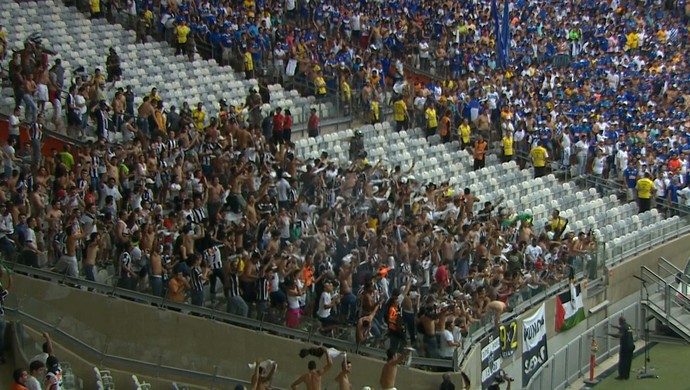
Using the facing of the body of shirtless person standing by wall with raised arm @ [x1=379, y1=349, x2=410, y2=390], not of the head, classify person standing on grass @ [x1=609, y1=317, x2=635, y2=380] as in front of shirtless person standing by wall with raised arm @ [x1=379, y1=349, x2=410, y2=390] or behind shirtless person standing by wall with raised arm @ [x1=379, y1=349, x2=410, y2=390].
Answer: in front

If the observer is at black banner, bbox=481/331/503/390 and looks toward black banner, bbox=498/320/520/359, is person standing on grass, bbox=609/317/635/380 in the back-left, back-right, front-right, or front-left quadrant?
front-right

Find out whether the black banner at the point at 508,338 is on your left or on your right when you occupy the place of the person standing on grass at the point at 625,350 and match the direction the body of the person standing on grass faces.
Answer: on your left

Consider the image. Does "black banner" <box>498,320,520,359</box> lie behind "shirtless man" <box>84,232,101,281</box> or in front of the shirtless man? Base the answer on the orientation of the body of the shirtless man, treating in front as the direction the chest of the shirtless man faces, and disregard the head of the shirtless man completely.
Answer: in front

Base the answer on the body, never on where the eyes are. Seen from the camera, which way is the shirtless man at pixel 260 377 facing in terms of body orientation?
away from the camera

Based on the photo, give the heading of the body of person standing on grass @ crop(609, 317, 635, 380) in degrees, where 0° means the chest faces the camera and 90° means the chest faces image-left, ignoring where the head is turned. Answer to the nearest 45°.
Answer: approximately 90°

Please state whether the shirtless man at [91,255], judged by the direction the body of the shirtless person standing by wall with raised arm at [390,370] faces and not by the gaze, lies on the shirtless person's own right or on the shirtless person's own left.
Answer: on the shirtless person's own left

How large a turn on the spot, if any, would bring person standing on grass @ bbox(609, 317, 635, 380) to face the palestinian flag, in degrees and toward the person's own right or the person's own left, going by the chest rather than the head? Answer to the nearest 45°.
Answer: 0° — they already face it

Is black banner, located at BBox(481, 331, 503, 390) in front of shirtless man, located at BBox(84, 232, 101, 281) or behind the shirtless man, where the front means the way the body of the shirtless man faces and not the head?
in front

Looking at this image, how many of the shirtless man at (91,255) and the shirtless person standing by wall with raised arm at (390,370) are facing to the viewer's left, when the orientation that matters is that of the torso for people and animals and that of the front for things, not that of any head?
0
